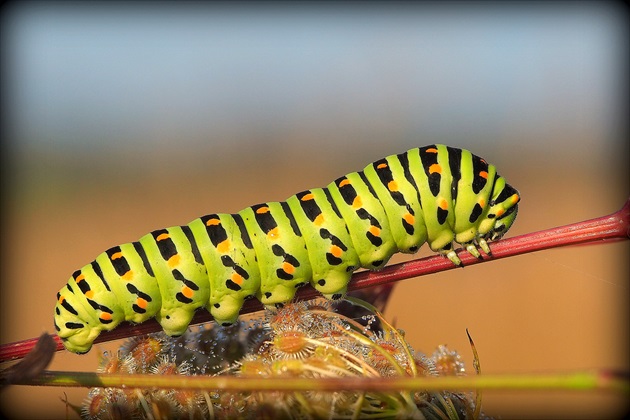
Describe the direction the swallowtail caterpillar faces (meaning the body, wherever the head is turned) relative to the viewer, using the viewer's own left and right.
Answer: facing to the right of the viewer

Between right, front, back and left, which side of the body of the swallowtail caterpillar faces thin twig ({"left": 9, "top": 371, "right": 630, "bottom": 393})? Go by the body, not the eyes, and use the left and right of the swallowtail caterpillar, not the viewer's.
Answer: right
